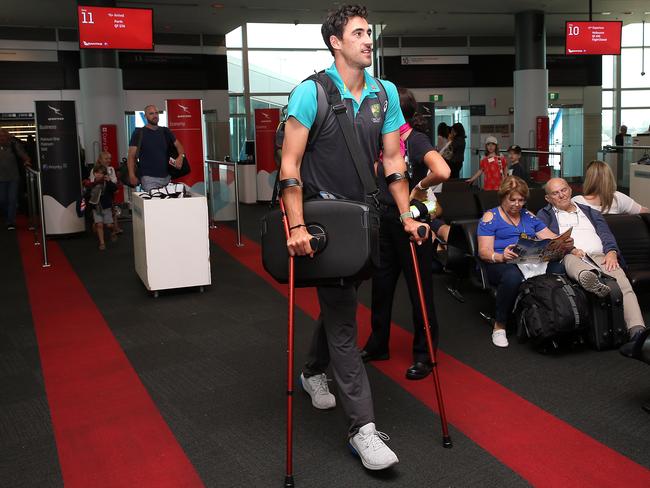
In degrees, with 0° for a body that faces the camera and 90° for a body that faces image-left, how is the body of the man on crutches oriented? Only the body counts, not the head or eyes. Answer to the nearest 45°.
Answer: approximately 315°

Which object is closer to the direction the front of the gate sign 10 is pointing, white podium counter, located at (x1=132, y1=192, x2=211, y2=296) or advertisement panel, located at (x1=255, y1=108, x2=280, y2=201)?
the white podium counter

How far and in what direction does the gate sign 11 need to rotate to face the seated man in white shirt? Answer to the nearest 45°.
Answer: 0° — it already faces them

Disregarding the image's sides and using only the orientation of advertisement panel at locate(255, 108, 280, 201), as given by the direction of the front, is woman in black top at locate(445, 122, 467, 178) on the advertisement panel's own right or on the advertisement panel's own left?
on the advertisement panel's own left

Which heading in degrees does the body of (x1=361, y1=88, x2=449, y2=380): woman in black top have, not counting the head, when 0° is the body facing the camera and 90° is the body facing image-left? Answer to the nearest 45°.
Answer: approximately 45°
